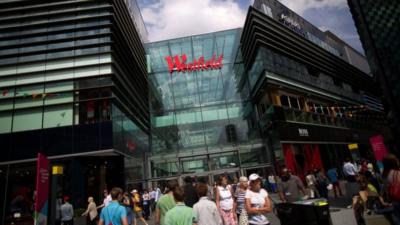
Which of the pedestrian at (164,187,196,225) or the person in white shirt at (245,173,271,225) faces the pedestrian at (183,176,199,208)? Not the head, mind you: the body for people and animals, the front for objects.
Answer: the pedestrian at (164,187,196,225)

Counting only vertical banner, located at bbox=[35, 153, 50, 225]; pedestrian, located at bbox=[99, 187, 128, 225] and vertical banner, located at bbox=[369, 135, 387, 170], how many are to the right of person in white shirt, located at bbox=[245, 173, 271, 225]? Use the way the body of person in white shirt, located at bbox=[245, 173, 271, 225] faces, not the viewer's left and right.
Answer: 2

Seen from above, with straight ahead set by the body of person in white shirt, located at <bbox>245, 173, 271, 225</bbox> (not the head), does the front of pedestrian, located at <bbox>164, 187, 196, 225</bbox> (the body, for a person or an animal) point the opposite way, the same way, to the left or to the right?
the opposite way

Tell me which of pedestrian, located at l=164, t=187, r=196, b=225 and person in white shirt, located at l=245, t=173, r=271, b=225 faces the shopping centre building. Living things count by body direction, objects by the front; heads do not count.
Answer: the pedestrian

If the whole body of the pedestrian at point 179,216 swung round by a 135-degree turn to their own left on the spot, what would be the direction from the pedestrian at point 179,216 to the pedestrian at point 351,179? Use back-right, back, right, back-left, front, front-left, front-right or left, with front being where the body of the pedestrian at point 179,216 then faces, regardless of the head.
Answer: back

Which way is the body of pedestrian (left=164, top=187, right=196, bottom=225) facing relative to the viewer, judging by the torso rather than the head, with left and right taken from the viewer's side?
facing away from the viewer

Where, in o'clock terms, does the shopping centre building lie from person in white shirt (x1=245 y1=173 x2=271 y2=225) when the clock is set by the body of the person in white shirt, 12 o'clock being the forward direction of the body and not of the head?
The shopping centre building is roughly at 5 o'clock from the person in white shirt.

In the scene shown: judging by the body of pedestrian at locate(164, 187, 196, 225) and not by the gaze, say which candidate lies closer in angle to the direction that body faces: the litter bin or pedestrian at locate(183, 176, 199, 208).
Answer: the pedestrian

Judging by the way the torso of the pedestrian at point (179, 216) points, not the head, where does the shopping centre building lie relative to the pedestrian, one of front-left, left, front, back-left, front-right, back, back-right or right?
front

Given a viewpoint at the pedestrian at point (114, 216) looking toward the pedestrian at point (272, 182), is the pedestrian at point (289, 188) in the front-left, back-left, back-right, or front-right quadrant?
front-right

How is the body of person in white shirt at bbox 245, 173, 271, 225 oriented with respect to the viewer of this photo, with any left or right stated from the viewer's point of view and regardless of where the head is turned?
facing the viewer

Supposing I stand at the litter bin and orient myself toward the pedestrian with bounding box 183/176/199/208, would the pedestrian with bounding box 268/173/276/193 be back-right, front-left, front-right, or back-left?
front-right

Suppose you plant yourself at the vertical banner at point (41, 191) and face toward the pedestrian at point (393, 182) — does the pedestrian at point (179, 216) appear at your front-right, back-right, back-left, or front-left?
front-right

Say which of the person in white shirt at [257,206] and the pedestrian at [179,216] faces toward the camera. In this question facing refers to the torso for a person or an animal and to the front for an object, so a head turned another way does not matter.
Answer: the person in white shirt

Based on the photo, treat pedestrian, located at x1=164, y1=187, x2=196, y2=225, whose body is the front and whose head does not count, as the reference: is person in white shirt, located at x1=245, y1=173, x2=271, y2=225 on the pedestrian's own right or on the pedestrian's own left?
on the pedestrian's own right

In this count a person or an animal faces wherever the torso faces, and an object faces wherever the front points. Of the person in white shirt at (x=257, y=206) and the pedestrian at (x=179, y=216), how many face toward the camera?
1

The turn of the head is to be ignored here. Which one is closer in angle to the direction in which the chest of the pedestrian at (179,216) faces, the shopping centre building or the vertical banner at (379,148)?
the shopping centre building
